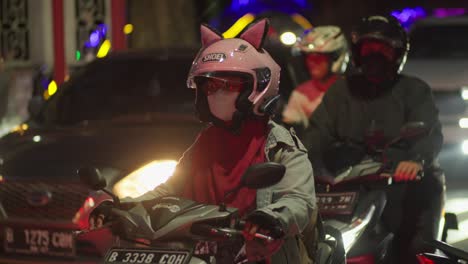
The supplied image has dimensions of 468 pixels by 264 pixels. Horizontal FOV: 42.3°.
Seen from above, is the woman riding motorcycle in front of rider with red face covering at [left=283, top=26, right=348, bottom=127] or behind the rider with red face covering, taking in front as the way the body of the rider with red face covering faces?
in front

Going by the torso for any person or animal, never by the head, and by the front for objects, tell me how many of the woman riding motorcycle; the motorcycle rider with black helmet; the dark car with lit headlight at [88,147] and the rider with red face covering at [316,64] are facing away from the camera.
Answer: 0

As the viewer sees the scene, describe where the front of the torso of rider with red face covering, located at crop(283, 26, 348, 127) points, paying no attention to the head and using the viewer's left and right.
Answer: facing the viewer and to the left of the viewer

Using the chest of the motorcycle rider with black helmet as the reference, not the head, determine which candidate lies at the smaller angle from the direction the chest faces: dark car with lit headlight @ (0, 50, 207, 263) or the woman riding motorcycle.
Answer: the woman riding motorcycle

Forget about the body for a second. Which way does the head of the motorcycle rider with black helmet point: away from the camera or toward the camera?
toward the camera

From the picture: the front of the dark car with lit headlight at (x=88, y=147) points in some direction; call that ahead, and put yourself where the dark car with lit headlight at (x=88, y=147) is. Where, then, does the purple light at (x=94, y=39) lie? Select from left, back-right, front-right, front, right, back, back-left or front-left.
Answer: back-right

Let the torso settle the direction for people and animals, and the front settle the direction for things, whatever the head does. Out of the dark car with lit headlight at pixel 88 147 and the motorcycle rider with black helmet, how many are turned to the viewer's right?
0

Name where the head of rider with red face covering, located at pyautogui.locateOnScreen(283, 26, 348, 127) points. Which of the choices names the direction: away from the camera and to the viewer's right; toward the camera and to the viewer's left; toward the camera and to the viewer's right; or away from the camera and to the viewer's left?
toward the camera and to the viewer's left
